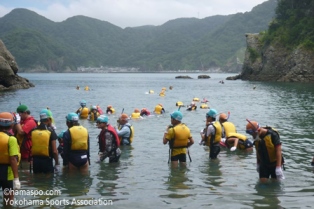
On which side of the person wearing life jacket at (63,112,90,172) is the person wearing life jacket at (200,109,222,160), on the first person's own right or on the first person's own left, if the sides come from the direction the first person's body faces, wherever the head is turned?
on the first person's own right

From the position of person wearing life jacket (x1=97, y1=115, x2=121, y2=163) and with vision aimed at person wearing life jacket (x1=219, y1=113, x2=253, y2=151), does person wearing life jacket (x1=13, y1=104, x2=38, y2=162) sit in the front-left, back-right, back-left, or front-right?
back-left

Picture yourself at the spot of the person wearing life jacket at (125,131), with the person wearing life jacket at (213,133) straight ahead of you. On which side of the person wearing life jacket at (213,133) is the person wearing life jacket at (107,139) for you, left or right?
right

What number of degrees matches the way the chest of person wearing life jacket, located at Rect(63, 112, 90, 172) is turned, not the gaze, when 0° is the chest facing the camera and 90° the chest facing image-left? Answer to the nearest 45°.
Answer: approximately 135°

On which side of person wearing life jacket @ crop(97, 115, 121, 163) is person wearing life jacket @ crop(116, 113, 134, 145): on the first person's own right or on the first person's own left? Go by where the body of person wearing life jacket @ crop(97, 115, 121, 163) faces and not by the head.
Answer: on the first person's own right
